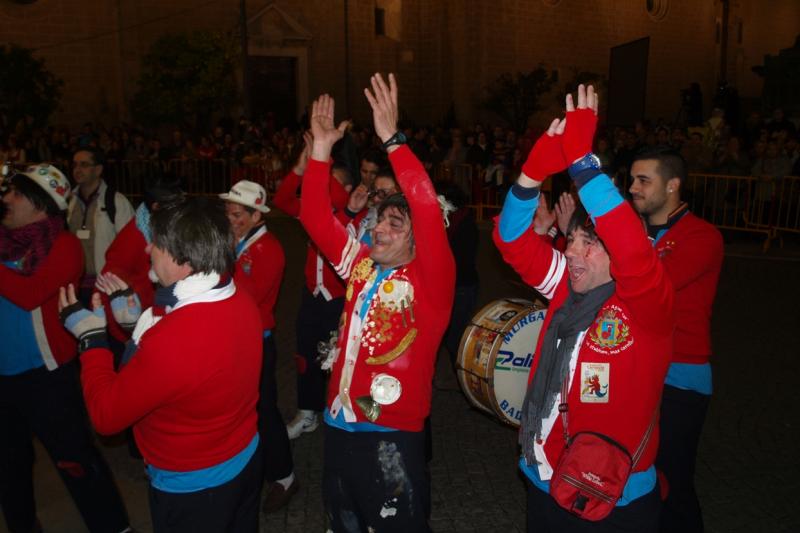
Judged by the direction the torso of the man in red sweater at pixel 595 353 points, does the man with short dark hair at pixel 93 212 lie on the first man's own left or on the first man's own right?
on the first man's own right

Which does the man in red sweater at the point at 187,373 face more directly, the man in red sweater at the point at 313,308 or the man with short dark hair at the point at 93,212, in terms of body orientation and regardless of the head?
the man with short dark hair

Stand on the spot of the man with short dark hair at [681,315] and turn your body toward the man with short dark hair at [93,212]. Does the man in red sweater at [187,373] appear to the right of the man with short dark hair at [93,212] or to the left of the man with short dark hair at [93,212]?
left

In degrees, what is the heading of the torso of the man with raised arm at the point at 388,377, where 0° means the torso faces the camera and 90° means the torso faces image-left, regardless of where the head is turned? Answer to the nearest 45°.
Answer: approximately 45°

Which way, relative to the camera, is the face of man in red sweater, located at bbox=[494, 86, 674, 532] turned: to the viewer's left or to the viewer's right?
to the viewer's left

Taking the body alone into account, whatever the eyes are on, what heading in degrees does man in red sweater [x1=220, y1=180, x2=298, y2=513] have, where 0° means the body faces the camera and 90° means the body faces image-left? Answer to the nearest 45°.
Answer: approximately 45°

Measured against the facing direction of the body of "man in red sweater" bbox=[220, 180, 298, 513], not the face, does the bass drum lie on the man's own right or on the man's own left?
on the man's own left

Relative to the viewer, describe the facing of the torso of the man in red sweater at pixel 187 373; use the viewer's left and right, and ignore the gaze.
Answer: facing away from the viewer and to the left of the viewer

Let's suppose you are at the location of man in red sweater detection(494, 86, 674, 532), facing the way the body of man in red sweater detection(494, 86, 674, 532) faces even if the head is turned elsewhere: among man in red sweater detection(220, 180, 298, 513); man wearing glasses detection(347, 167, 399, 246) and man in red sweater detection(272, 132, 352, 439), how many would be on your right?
3

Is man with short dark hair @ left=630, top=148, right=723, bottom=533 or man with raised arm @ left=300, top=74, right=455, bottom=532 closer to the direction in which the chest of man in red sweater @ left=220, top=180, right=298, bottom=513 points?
the man with raised arm

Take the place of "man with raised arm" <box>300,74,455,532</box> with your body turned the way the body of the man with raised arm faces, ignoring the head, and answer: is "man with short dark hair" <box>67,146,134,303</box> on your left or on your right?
on your right

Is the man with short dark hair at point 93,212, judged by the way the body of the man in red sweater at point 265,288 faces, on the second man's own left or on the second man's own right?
on the second man's own right

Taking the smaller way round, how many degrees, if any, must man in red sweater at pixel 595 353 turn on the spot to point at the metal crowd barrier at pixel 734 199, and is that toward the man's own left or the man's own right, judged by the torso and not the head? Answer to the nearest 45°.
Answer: approximately 135° to the man's own right
